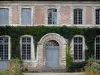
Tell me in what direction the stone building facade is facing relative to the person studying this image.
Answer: facing the viewer
